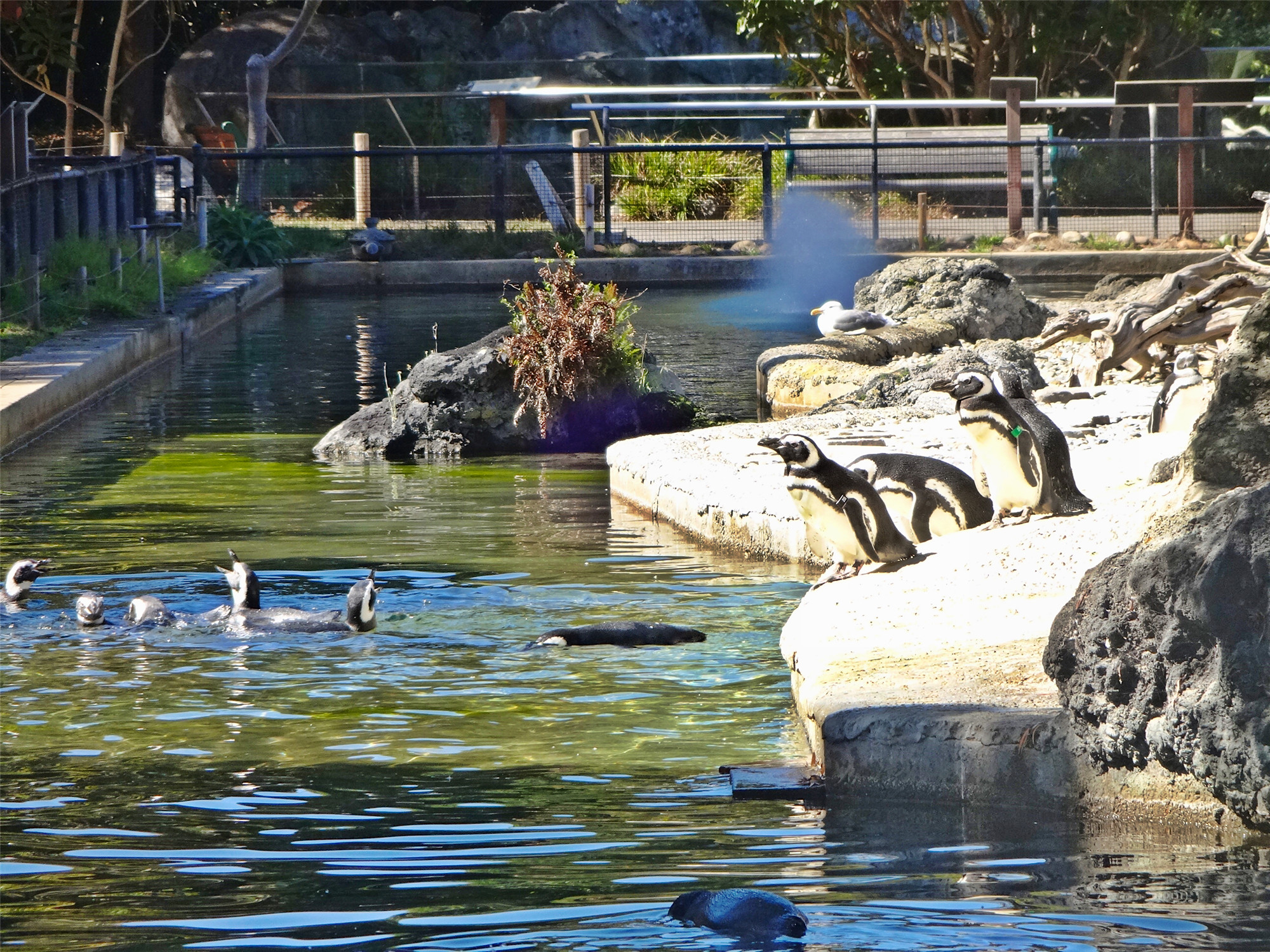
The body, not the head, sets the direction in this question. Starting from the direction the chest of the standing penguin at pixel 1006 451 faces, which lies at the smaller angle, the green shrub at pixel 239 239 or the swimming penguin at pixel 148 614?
the swimming penguin

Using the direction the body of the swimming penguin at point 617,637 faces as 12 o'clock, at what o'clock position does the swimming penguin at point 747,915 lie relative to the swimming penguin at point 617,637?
the swimming penguin at point 747,915 is roughly at 9 o'clock from the swimming penguin at point 617,637.

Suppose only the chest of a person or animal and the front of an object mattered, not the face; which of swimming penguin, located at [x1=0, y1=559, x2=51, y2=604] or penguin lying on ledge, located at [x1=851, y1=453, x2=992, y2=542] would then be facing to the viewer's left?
the penguin lying on ledge

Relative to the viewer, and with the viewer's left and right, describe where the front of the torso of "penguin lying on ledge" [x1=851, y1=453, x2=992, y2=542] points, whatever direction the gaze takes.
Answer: facing to the left of the viewer

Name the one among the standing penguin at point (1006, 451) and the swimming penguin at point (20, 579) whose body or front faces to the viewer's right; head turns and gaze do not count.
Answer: the swimming penguin

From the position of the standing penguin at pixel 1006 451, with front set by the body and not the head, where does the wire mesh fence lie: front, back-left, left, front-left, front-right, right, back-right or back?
back-right

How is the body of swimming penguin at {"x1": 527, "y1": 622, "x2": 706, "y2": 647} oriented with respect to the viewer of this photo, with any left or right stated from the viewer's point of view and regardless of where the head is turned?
facing to the left of the viewer

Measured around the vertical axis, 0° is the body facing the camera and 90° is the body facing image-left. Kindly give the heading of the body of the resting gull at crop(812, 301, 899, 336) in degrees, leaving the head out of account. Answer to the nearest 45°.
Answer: approximately 90°

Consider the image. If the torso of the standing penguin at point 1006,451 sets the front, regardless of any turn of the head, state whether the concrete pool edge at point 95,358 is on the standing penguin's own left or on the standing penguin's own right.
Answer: on the standing penguin's own right

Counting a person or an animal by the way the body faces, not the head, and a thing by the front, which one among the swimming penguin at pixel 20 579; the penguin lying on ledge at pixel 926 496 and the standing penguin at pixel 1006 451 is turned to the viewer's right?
the swimming penguin

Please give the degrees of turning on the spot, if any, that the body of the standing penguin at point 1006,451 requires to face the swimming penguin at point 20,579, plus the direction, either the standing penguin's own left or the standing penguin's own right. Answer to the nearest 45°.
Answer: approximately 45° to the standing penguin's own right
